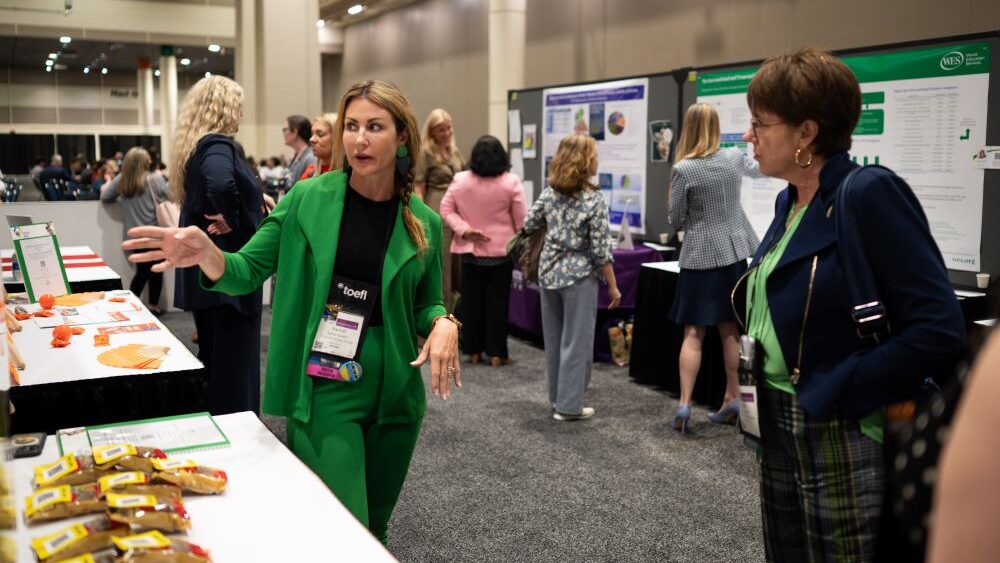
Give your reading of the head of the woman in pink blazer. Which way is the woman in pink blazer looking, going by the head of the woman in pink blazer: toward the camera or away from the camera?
away from the camera

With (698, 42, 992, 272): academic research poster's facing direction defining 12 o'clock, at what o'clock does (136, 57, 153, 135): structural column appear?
The structural column is roughly at 3 o'clock from the academic research poster.

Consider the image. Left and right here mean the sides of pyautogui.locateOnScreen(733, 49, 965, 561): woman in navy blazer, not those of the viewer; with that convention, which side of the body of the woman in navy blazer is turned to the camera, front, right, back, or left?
left

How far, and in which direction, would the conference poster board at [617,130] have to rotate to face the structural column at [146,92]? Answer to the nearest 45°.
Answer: approximately 90° to its right

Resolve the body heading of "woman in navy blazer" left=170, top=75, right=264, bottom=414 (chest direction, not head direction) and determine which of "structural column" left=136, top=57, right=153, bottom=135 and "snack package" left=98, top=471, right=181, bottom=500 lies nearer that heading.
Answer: the structural column

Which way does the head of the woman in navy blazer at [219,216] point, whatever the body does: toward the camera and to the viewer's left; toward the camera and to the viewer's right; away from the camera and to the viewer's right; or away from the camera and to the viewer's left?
away from the camera and to the viewer's right

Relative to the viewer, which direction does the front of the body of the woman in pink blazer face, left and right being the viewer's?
facing away from the viewer

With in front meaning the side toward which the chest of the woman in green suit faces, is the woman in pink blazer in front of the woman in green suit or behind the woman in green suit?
behind

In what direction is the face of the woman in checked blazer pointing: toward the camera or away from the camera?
away from the camera

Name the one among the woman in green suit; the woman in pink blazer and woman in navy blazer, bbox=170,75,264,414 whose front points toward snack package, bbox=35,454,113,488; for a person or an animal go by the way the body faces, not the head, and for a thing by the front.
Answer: the woman in green suit

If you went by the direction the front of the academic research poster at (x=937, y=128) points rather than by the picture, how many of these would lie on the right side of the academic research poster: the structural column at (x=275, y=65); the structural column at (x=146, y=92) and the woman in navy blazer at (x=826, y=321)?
2

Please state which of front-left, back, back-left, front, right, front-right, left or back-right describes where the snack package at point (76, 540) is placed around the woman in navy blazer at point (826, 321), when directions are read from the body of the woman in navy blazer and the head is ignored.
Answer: front-left

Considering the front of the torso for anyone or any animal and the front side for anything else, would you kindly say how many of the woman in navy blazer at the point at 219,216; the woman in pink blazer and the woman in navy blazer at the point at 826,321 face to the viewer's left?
1

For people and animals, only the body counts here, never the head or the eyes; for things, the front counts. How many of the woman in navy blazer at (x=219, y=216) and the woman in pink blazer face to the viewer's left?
0

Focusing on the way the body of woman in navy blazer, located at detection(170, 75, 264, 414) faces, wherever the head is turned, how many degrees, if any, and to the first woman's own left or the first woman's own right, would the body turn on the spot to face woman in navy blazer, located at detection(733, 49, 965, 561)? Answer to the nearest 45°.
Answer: approximately 90° to the first woman's own right

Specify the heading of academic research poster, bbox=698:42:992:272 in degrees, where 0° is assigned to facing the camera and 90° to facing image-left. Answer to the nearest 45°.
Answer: approximately 45°
